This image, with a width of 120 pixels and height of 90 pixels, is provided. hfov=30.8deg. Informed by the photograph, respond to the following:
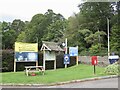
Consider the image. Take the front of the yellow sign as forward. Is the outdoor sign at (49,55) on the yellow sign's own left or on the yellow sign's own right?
on the yellow sign's own left

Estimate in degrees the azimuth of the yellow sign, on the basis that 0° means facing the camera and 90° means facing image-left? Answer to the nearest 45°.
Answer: approximately 0°
